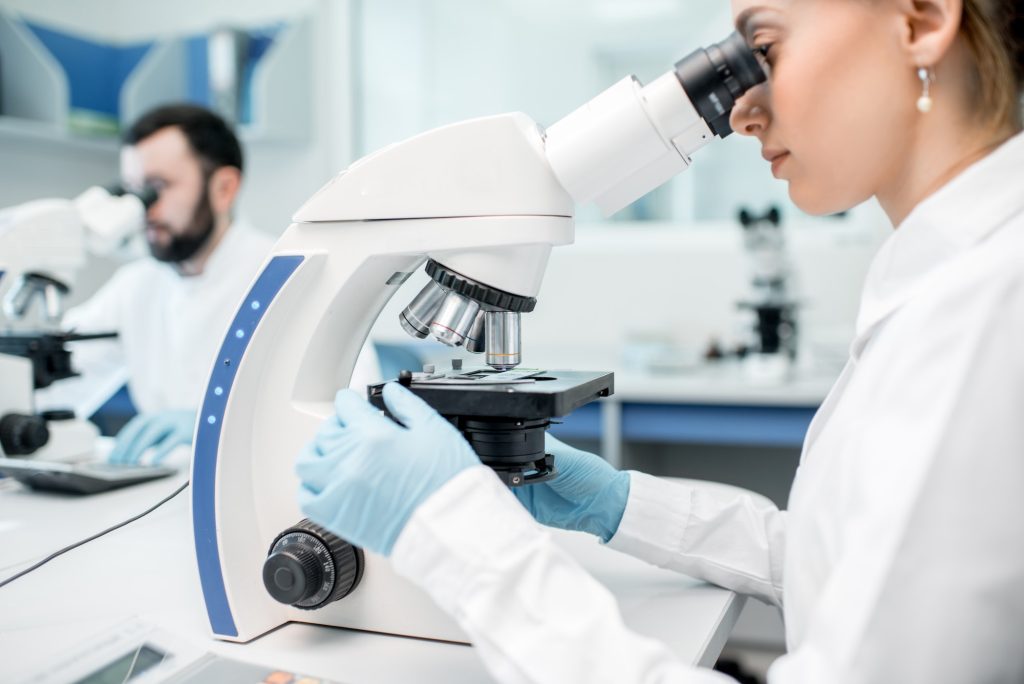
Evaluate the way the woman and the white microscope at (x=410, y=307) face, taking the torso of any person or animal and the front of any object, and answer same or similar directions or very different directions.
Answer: very different directions

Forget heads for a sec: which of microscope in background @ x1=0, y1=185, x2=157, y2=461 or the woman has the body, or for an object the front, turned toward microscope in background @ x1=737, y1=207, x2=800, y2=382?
microscope in background @ x1=0, y1=185, x2=157, y2=461

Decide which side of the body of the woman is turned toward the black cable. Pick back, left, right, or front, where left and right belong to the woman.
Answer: front

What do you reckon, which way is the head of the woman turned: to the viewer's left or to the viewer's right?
to the viewer's left

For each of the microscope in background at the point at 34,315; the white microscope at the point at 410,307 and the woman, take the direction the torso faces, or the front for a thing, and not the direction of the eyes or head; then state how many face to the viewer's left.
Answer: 1

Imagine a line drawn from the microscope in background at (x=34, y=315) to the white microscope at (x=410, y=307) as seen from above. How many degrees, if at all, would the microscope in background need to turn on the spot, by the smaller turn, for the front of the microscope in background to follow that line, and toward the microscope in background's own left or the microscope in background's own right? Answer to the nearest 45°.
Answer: approximately 90° to the microscope in background's own right

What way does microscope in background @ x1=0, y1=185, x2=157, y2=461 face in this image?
to the viewer's right

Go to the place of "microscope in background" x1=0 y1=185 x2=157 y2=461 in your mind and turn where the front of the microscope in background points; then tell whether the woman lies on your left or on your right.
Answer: on your right

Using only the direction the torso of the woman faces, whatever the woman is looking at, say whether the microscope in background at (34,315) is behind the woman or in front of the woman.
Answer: in front

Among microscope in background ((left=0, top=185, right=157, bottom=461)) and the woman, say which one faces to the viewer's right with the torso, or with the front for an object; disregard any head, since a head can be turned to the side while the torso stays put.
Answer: the microscope in background

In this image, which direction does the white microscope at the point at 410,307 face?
to the viewer's right

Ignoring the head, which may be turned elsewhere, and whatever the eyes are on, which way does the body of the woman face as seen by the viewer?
to the viewer's left

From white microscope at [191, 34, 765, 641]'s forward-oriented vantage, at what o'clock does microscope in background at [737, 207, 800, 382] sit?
The microscope in background is roughly at 10 o'clock from the white microscope.

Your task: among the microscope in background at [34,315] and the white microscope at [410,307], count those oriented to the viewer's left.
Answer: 0

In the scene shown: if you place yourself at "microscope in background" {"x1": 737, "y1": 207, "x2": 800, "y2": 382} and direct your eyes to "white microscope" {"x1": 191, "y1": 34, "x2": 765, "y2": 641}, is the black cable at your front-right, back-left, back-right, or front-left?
front-right
